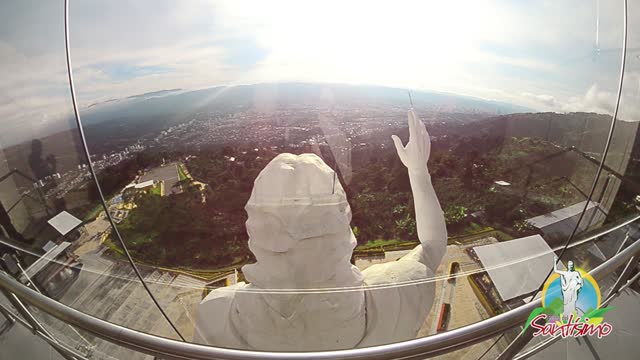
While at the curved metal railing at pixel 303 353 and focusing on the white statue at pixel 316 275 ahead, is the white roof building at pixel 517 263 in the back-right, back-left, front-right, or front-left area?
front-right

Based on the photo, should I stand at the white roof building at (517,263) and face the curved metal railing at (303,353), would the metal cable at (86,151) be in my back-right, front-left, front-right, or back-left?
front-right

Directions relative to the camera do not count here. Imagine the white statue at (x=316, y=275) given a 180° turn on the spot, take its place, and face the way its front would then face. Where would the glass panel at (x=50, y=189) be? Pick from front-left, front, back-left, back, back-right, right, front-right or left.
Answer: right

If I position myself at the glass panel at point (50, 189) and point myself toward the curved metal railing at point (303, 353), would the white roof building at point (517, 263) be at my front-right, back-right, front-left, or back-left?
front-left

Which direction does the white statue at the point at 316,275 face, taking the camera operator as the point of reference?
facing away from the viewer

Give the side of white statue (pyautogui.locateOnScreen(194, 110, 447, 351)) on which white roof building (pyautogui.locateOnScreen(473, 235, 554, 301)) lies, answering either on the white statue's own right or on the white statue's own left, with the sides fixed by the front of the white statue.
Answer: on the white statue's own right
